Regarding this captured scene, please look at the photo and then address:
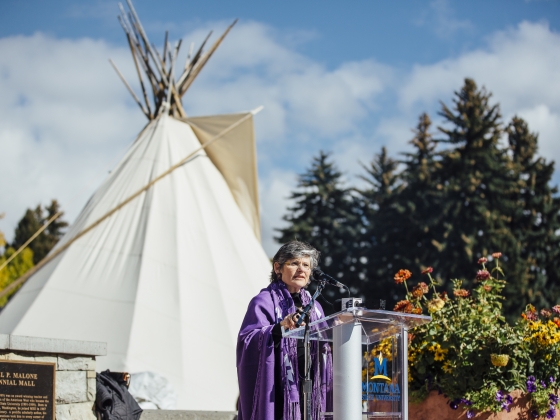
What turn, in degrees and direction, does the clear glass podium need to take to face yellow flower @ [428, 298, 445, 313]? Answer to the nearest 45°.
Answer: approximately 135° to its left

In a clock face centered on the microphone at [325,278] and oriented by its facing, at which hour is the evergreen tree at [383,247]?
The evergreen tree is roughly at 3 o'clock from the microphone.

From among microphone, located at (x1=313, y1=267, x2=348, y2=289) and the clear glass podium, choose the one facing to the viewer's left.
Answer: the microphone

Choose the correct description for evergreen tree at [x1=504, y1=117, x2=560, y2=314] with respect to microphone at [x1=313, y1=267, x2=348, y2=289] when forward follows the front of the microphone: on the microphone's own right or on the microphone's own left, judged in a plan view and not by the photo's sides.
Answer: on the microphone's own right

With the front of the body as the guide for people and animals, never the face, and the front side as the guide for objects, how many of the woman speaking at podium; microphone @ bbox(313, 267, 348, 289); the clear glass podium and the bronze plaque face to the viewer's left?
1

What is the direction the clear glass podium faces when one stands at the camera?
facing the viewer and to the right of the viewer

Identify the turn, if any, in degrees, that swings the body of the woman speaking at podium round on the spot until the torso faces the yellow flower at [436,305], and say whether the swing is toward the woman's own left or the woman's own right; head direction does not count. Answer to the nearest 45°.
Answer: approximately 90° to the woman's own left

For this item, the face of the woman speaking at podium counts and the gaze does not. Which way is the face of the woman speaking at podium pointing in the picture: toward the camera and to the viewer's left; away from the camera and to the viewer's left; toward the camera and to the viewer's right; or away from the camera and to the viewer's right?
toward the camera and to the viewer's right

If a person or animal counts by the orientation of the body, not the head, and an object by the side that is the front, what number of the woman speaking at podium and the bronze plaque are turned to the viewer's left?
0

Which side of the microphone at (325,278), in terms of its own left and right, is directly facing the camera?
left

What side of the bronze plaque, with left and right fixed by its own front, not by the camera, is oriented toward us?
front

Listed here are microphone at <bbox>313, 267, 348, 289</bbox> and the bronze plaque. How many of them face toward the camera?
1

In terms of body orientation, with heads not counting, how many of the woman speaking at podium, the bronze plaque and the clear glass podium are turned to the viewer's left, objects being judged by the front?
0

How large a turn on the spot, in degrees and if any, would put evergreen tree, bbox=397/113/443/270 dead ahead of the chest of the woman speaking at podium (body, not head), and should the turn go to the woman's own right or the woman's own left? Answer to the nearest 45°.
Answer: approximately 135° to the woman's own left

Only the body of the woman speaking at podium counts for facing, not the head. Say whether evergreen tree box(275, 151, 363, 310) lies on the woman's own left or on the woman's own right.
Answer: on the woman's own left
